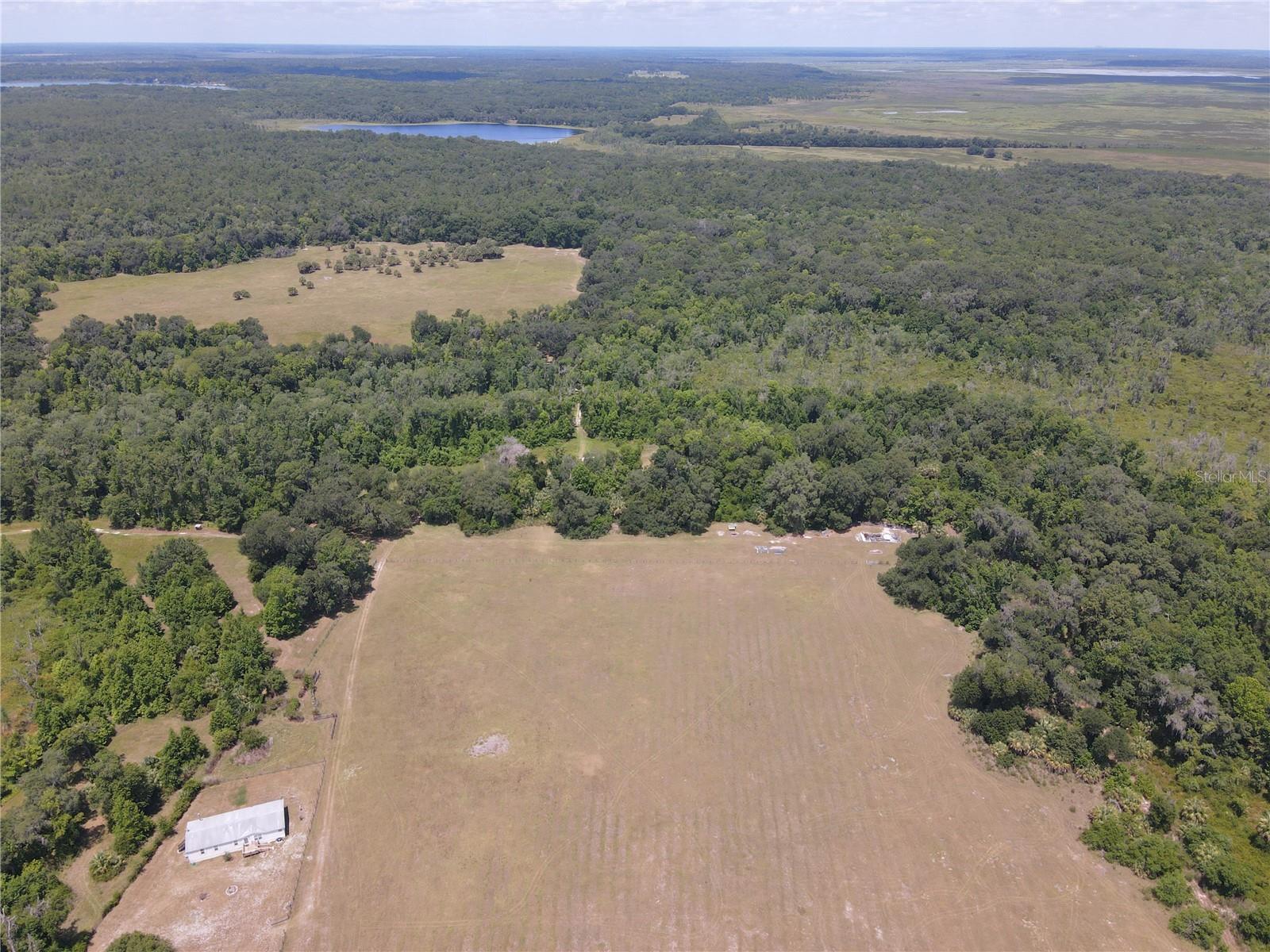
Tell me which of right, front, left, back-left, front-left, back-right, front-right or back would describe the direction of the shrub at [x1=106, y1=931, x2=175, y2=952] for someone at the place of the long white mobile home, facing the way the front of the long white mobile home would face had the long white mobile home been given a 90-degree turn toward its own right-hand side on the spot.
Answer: front-left

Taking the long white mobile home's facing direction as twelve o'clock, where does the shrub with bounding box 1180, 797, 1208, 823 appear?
The shrub is roughly at 10 o'clock from the long white mobile home.

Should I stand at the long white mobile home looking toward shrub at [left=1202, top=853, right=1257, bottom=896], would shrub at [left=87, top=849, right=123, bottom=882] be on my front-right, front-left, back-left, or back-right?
back-right

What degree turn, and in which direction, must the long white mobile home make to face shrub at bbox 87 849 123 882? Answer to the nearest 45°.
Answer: approximately 90° to its right

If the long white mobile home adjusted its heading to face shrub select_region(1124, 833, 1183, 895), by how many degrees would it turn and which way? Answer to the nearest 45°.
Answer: approximately 45° to its left

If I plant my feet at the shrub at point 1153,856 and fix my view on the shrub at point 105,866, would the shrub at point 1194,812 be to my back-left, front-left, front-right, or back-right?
back-right

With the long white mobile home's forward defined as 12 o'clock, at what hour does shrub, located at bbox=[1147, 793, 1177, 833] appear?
The shrub is roughly at 10 o'clock from the long white mobile home.

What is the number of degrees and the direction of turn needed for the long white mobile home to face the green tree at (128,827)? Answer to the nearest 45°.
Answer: approximately 135° to its right

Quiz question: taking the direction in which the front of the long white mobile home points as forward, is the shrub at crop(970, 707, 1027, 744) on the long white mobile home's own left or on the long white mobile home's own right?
on the long white mobile home's own left

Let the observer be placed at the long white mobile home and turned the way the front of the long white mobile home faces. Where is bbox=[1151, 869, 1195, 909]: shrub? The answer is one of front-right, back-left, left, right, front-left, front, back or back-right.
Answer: front-left

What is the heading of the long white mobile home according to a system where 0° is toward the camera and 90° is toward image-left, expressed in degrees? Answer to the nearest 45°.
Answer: approximately 0°
